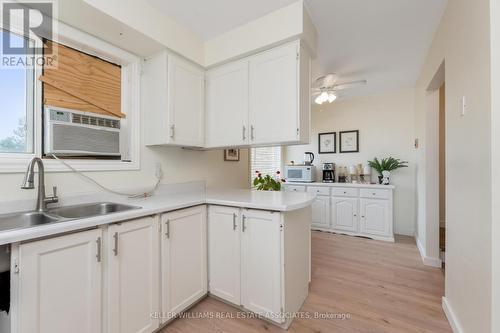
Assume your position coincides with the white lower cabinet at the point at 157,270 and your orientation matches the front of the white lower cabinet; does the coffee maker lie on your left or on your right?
on your left

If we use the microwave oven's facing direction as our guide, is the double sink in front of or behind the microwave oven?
in front

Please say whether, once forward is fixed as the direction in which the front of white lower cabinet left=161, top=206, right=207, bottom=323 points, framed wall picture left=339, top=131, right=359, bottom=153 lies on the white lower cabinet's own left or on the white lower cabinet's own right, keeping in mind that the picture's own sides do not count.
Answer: on the white lower cabinet's own left

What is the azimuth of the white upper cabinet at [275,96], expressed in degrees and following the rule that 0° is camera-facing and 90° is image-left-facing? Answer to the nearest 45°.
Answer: approximately 45°

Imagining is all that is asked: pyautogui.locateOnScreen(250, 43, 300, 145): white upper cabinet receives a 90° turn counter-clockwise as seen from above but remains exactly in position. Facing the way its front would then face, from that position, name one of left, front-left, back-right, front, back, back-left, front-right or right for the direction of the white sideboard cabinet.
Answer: left

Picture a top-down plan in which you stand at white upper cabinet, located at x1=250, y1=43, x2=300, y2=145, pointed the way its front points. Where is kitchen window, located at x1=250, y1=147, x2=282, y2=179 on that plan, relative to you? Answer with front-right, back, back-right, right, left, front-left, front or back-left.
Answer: back-right

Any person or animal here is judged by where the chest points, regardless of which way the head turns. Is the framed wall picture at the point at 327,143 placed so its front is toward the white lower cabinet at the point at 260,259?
yes

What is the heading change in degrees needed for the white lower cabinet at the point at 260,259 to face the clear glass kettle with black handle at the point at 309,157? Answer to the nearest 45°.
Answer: approximately 135° to its right

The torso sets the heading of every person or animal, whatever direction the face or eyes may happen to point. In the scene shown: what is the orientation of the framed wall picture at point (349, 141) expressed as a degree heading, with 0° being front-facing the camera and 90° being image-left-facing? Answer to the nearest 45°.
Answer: approximately 0°
